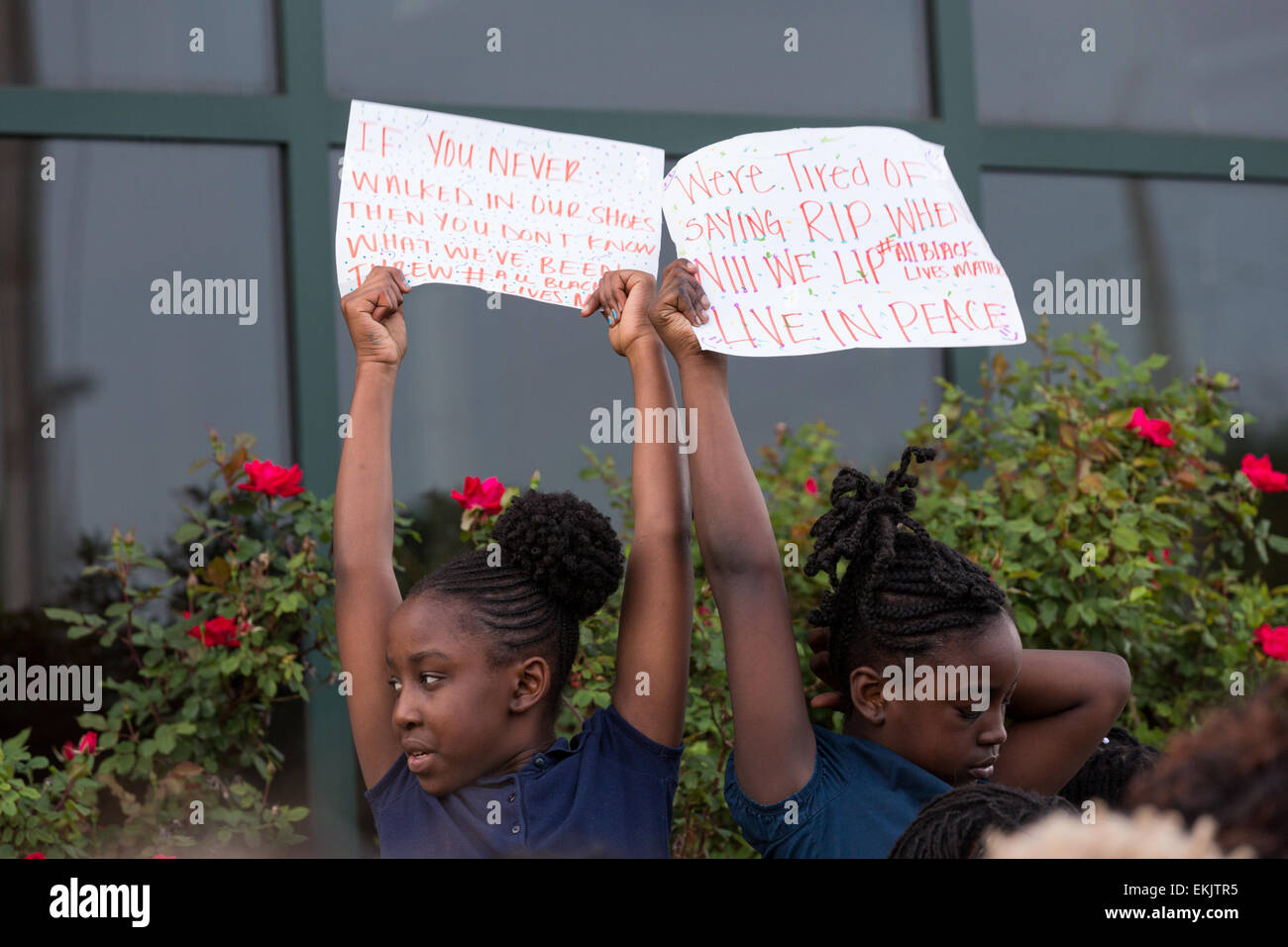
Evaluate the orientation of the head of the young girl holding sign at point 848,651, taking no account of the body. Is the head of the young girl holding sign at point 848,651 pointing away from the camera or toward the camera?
toward the camera

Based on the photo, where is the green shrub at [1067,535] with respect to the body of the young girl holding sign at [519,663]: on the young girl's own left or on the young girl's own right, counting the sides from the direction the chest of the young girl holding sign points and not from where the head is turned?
on the young girl's own left

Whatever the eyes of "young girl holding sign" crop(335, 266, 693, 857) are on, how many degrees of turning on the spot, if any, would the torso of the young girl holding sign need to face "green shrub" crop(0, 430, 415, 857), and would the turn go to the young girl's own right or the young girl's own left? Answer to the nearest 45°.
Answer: approximately 135° to the young girl's own right

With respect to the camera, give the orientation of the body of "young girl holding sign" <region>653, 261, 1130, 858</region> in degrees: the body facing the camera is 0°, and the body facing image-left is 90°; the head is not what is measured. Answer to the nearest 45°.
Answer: approximately 315°

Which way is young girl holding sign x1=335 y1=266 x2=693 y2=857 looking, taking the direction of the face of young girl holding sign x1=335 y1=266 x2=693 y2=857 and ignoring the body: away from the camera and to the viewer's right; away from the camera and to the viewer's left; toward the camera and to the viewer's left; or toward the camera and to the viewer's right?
toward the camera and to the viewer's left

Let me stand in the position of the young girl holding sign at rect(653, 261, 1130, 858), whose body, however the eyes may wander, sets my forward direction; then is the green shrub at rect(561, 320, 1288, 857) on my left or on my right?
on my left

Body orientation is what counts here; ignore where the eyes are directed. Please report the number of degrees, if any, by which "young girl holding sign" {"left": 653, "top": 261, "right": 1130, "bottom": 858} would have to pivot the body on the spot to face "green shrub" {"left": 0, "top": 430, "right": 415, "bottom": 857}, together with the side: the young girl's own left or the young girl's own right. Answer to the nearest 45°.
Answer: approximately 180°

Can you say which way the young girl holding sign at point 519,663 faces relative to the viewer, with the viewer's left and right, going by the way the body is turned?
facing the viewer

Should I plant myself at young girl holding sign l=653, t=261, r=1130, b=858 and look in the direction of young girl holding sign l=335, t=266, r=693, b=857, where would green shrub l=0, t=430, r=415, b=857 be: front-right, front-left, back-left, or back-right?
front-right

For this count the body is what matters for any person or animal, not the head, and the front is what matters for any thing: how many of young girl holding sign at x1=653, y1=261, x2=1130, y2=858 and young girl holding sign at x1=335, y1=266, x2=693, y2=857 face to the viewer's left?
0
